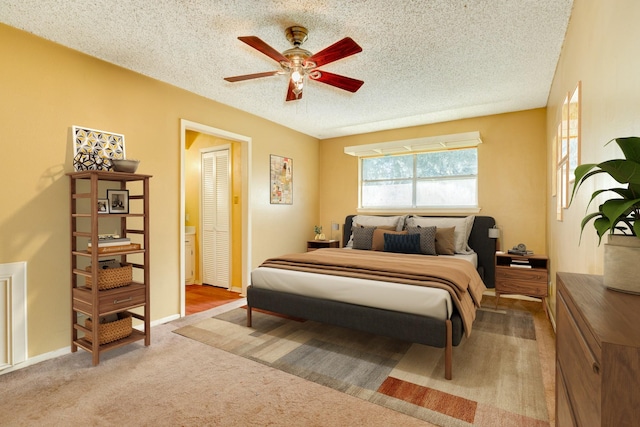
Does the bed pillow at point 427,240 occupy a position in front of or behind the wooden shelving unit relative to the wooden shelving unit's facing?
in front

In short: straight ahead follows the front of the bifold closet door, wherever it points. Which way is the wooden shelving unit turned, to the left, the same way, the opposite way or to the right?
to the left

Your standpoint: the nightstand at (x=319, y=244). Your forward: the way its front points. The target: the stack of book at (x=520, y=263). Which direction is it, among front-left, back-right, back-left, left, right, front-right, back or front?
left

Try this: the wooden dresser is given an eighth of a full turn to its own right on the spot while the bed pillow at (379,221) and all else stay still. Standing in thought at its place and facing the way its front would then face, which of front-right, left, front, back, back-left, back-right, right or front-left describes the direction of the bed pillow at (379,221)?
front

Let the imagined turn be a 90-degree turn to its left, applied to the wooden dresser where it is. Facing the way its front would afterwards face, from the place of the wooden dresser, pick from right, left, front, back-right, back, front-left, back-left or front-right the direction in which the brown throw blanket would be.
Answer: back-right

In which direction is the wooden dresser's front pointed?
to the viewer's left

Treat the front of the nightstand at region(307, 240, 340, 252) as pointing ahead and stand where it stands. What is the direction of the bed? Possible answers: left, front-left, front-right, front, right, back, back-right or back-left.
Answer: front-left

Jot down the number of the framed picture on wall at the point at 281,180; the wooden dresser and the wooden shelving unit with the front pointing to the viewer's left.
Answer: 1

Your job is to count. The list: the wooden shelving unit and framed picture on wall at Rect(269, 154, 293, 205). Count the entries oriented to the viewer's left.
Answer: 0

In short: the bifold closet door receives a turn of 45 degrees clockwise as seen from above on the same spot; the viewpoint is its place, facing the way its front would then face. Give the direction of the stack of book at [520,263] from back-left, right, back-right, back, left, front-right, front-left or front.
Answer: back-left

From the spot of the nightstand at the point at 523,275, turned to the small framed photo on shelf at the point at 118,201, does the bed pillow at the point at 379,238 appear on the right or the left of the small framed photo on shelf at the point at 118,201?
right

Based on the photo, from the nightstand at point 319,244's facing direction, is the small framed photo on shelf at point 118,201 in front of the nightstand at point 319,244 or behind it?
in front

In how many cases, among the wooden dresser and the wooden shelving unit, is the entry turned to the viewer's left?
1

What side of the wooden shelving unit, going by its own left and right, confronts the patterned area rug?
front

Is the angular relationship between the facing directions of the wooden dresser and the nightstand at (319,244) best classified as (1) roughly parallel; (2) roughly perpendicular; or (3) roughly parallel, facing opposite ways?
roughly perpendicular

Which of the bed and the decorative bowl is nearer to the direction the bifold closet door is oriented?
the decorative bowl
